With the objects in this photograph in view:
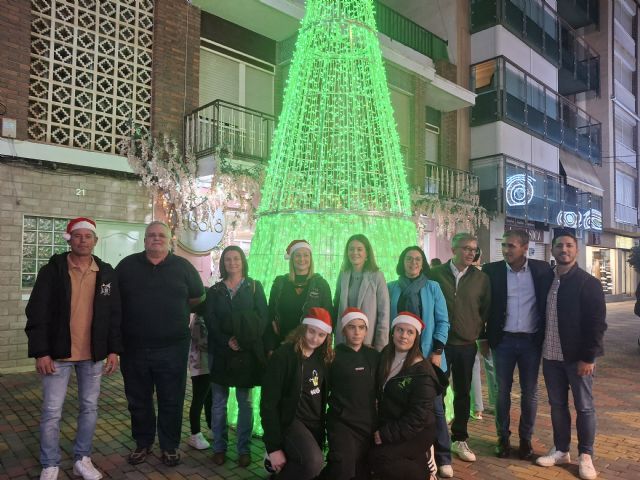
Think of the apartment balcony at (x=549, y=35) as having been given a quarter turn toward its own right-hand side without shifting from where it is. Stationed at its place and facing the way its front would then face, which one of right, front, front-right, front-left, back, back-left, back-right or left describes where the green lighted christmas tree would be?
front-left

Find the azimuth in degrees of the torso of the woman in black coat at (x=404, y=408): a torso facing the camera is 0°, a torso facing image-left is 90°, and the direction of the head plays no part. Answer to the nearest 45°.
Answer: approximately 45°

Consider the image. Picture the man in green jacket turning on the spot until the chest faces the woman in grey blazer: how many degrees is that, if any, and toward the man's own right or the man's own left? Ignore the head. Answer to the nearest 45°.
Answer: approximately 45° to the man's own right

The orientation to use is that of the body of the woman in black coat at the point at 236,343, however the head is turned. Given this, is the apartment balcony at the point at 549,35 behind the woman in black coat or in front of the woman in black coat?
behind

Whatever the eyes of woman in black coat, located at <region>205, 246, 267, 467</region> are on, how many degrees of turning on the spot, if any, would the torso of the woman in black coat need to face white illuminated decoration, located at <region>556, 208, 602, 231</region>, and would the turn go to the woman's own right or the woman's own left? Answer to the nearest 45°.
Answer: approximately 135° to the woman's own left

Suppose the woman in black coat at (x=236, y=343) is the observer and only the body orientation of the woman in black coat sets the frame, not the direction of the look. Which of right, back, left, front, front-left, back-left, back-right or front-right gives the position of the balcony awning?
back-left

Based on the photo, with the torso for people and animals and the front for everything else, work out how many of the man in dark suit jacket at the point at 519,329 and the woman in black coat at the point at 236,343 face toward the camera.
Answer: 2

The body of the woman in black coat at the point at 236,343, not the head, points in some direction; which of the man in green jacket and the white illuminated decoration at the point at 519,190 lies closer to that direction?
the man in green jacket
